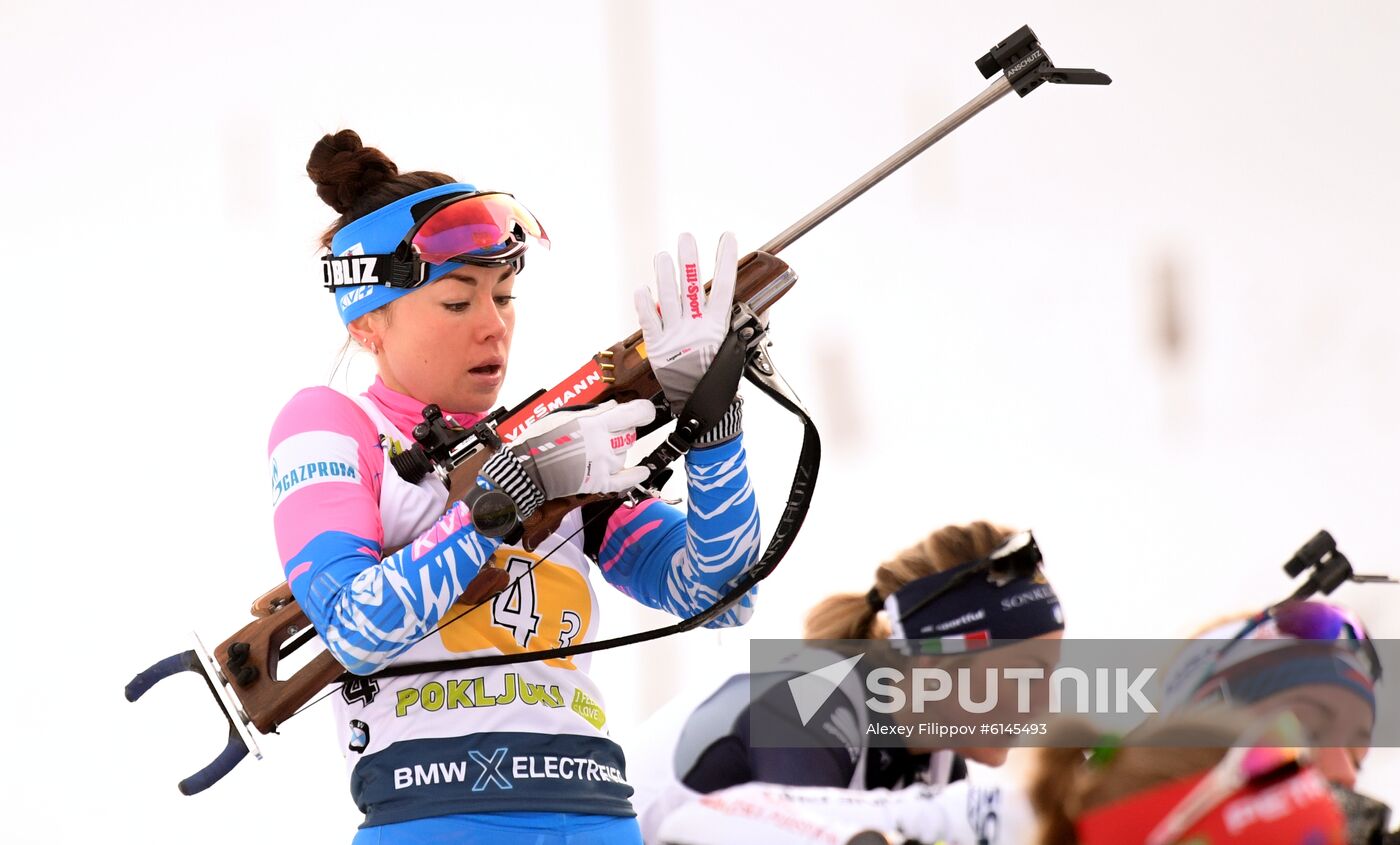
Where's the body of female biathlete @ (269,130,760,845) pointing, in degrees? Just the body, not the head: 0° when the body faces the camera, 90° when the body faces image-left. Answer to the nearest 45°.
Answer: approximately 315°

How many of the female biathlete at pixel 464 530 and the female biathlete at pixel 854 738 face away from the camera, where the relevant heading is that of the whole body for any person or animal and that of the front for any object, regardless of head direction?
0

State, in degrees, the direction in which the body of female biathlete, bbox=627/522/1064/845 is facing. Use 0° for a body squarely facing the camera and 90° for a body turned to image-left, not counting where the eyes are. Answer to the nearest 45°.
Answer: approximately 270°
